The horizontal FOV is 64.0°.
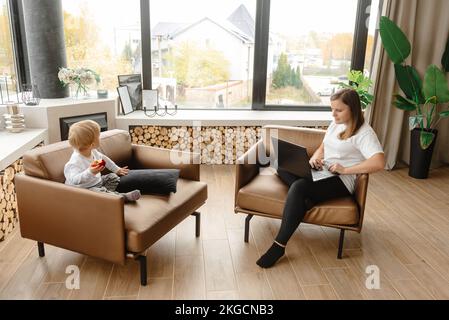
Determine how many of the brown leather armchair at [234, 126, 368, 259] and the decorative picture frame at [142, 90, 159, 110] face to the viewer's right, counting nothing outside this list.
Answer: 0

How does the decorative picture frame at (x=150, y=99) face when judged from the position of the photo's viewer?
facing the viewer

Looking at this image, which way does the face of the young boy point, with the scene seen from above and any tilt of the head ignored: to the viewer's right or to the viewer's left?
to the viewer's right

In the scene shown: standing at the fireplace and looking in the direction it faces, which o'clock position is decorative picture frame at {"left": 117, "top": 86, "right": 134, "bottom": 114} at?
The decorative picture frame is roughly at 9 o'clock from the fireplace.

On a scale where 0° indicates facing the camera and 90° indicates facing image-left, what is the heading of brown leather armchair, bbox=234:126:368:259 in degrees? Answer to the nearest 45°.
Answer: approximately 45°

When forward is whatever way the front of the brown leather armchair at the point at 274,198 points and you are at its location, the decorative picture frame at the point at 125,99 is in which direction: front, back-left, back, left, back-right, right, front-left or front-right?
right

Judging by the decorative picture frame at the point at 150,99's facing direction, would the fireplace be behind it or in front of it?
in front

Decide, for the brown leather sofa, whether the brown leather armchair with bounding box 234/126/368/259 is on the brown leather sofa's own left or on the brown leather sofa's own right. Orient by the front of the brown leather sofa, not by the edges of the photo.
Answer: on the brown leather sofa's own left

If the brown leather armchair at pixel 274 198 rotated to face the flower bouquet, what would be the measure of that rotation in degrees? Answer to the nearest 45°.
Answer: approximately 90° to its right

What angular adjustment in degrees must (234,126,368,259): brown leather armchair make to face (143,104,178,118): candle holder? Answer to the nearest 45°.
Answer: approximately 90° to its right

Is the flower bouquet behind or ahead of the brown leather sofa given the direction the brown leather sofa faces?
behind

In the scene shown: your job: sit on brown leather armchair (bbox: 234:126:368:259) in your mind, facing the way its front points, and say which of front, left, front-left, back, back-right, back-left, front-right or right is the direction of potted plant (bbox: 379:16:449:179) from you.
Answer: back

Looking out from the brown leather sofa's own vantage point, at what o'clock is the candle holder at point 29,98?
The candle holder is roughly at 7 o'clock from the brown leather sofa.

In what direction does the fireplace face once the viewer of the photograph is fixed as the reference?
facing the viewer and to the right of the viewer
